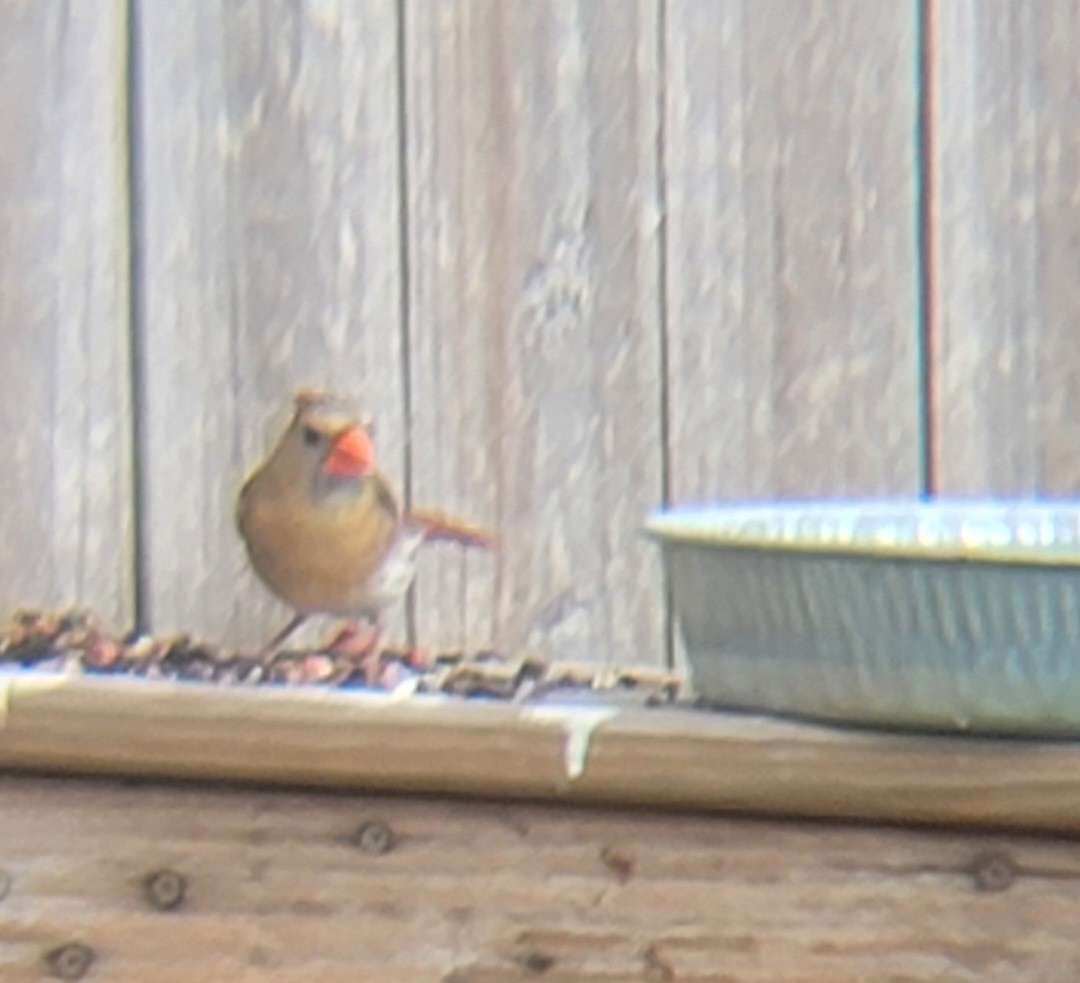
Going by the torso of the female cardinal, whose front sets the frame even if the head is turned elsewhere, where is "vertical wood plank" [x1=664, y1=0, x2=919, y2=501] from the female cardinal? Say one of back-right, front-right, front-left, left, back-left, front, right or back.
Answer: back-left

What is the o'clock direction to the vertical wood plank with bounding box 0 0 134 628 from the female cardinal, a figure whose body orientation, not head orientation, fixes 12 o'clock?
The vertical wood plank is roughly at 2 o'clock from the female cardinal.

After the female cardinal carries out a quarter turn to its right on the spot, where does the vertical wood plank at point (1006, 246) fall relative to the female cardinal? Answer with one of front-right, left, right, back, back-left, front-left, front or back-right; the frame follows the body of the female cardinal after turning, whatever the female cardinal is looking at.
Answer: back-right
